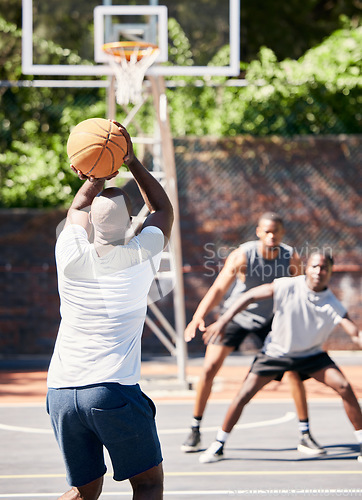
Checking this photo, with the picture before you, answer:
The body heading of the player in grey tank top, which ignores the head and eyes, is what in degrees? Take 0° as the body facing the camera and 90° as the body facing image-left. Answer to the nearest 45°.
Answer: approximately 0°

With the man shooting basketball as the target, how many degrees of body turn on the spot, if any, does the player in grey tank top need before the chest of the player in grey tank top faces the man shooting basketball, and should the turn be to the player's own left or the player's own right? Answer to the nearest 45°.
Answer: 0° — they already face them
